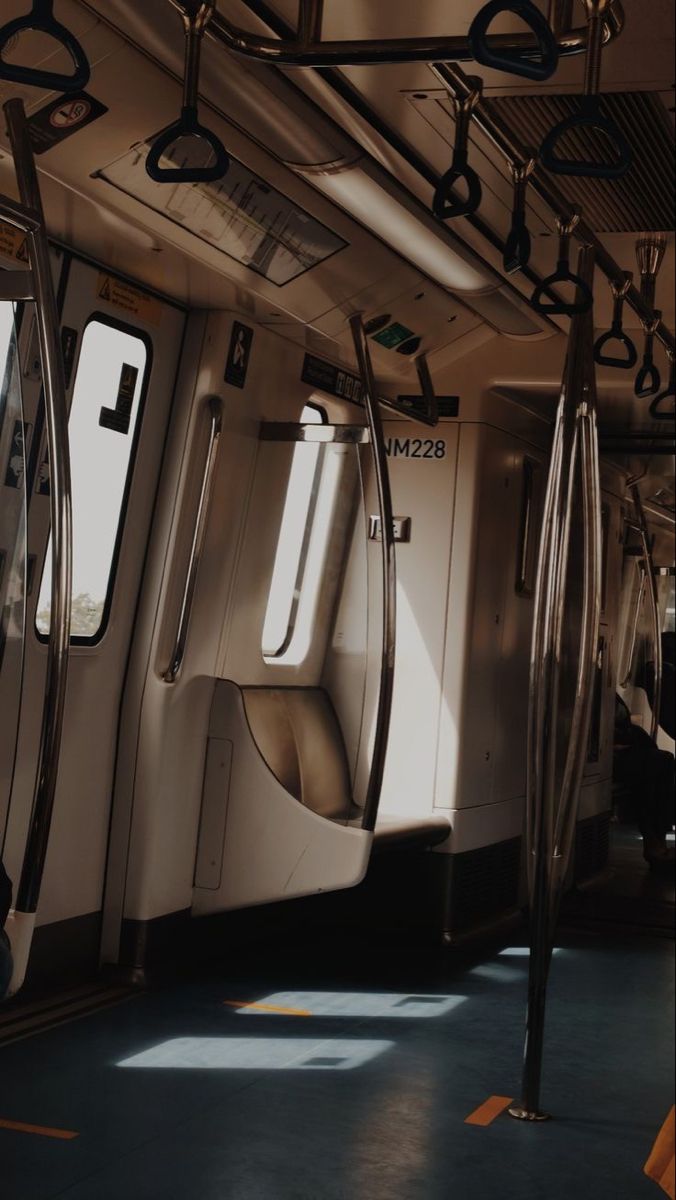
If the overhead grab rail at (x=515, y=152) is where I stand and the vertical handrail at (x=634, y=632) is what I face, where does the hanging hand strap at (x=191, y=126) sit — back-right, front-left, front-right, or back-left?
back-left

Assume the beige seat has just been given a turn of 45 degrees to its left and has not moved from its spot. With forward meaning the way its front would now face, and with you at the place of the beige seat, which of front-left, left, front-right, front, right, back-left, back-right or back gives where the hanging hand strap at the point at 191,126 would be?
right

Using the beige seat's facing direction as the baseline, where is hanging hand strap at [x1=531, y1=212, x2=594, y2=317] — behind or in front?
in front

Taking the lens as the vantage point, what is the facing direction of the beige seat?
facing the viewer and to the right of the viewer

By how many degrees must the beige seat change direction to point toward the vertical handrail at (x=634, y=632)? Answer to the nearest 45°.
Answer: approximately 90° to its left

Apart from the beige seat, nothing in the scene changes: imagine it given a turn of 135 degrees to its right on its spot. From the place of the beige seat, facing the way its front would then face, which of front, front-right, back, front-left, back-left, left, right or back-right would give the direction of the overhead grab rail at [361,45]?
left

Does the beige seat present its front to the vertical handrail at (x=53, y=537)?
no

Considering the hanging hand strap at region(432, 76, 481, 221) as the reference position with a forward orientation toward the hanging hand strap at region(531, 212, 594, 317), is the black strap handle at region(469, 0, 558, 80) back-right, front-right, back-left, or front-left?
back-right

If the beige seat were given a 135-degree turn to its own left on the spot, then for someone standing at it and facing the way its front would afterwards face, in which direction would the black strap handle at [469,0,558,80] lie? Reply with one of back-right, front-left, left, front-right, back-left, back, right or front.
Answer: back

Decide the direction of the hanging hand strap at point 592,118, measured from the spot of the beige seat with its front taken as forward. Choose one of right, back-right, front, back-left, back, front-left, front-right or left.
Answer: front-right

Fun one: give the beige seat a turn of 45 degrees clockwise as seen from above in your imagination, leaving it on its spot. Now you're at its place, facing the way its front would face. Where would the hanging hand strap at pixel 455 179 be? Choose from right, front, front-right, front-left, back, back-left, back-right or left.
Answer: front

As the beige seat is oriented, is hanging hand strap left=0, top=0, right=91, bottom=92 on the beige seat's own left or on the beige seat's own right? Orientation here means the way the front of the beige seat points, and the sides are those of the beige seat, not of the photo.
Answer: on the beige seat's own right
